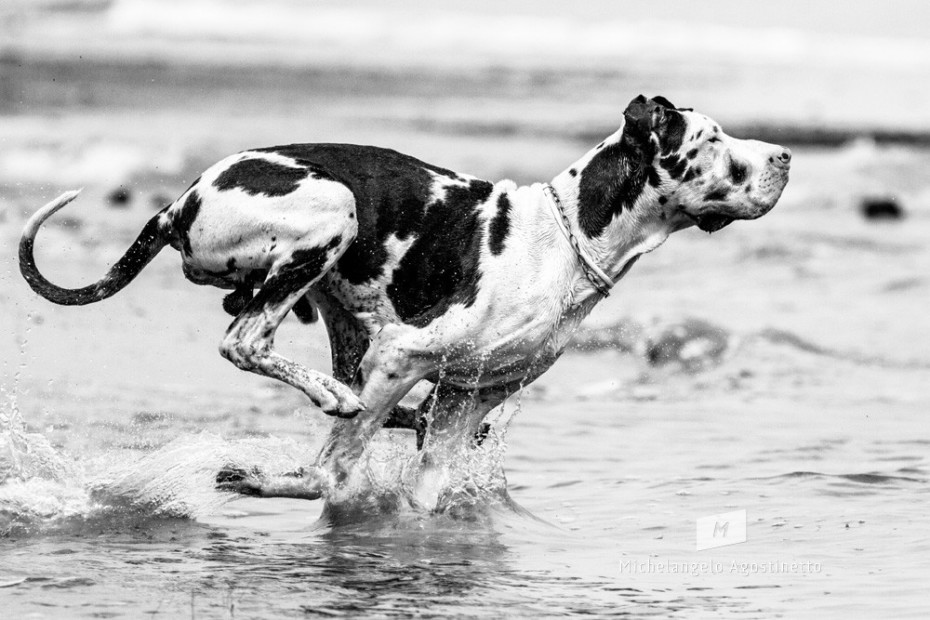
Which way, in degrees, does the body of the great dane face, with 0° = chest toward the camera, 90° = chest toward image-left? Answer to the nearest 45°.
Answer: approximately 270°
